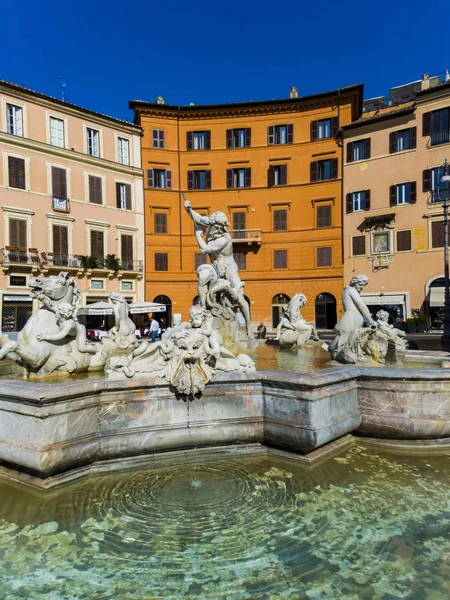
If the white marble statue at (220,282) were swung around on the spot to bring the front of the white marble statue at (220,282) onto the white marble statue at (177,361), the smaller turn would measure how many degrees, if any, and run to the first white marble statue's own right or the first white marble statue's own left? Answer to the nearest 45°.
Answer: approximately 45° to the first white marble statue's own left

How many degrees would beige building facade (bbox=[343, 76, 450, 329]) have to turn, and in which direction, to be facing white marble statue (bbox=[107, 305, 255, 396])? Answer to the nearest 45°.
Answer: approximately 45° to its left

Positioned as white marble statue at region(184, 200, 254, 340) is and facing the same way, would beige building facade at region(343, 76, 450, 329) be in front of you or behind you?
behind

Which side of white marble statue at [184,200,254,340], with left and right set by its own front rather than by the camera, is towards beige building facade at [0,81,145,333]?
right

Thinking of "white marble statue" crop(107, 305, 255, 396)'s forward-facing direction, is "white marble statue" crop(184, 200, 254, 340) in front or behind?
behind

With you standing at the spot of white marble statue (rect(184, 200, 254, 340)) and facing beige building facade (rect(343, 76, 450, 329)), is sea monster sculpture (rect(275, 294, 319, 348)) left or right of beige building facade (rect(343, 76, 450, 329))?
right

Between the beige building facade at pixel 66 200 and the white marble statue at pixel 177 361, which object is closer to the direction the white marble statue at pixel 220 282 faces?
the white marble statue

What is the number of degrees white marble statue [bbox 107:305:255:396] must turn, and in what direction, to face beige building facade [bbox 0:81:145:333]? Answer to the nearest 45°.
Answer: approximately 180°
